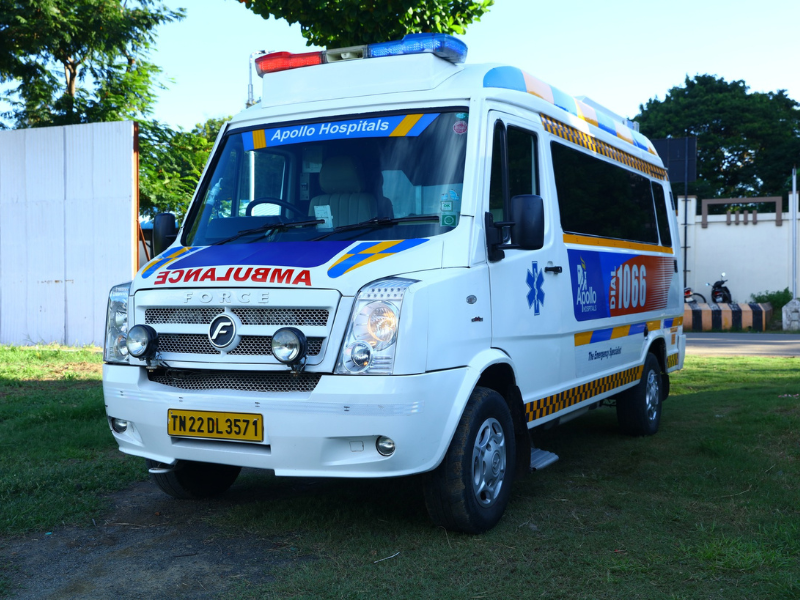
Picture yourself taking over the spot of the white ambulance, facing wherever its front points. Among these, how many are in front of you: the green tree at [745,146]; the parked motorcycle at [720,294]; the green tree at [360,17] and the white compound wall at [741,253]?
0

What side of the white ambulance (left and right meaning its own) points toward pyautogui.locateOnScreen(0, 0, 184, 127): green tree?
right

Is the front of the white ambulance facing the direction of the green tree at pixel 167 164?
no

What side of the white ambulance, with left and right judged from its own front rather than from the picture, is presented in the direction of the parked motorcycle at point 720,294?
back

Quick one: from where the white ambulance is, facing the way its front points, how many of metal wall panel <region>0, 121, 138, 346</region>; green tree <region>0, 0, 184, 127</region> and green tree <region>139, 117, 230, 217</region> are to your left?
0

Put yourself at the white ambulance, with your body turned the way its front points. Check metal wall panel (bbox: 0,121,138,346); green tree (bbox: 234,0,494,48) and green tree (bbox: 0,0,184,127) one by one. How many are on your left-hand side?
0

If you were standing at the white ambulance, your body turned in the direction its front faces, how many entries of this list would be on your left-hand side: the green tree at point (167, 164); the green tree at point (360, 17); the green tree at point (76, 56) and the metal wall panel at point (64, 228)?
0

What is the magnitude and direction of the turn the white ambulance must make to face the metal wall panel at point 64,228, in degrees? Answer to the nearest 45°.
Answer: approximately 90° to its right

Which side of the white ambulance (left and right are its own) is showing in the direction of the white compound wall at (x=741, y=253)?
back

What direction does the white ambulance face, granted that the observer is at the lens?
facing the viewer and to the left of the viewer

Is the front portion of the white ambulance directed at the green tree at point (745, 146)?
no

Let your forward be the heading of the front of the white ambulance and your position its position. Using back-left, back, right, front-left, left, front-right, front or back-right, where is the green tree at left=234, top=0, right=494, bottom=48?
back-right
